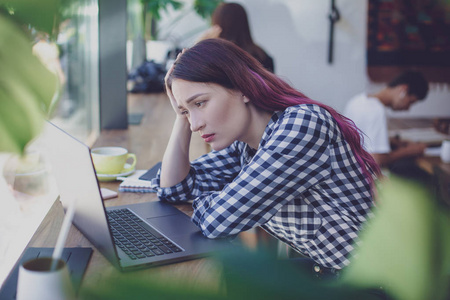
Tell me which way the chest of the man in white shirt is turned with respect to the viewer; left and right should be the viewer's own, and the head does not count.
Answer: facing to the right of the viewer

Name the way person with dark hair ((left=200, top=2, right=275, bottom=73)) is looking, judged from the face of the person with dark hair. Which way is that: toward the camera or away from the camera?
away from the camera

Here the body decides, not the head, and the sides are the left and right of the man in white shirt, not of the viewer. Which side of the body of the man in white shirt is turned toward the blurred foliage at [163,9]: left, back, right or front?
back

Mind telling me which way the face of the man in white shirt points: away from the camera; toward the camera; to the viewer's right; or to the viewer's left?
to the viewer's right

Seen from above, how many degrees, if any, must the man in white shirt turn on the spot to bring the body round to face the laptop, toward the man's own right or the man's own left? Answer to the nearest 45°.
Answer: approximately 90° to the man's own right

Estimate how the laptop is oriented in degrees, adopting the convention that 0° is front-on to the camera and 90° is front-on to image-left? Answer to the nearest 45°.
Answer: approximately 225°

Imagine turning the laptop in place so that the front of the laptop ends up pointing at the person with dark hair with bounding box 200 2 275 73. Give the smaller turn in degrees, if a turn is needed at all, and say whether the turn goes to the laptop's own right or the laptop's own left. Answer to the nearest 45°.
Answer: approximately 45° to the laptop's own left

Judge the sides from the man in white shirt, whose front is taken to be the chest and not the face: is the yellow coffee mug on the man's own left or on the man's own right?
on the man's own right
